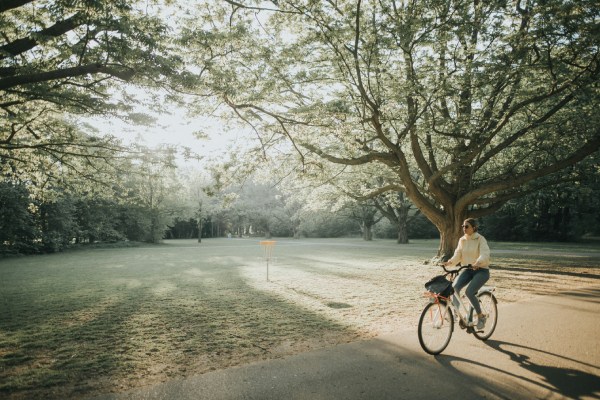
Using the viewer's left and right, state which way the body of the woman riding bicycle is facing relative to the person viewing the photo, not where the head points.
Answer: facing the viewer and to the left of the viewer

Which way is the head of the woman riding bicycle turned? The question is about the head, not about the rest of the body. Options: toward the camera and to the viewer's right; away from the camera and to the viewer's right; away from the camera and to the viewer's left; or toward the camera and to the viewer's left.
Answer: toward the camera and to the viewer's left

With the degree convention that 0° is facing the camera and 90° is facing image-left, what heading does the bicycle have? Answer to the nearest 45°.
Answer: approximately 45°

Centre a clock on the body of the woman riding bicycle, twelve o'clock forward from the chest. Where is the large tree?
The large tree is roughly at 4 o'clock from the woman riding bicycle.
